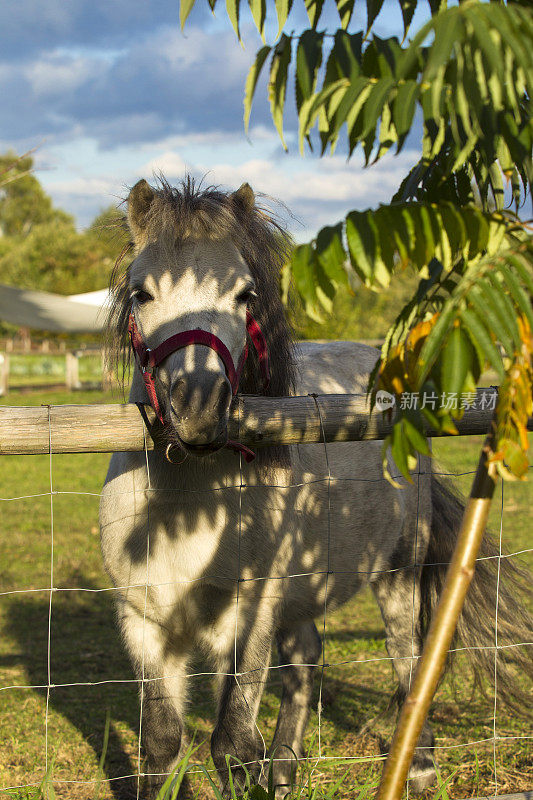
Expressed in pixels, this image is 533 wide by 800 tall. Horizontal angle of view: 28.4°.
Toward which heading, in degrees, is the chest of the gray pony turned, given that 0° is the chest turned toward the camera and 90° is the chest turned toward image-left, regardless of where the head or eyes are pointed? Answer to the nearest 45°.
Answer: approximately 45°

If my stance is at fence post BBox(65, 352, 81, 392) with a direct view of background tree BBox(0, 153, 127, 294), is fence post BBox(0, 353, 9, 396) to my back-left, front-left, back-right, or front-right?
back-left

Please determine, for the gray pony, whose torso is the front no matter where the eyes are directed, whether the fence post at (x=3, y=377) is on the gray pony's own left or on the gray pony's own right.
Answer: on the gray pony's own right

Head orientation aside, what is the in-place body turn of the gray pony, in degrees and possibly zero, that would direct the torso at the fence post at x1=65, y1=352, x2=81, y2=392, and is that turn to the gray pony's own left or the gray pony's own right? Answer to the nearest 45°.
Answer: approximately 135° to the gray pony's own right

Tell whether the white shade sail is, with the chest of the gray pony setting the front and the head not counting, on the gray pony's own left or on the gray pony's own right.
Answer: on the gray pony's own right

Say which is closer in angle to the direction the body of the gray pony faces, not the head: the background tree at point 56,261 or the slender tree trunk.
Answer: the slender tree trunk

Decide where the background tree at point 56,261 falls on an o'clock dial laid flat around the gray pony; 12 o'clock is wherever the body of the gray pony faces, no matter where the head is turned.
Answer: The background tree is roughly at 4 o'clock from the gray pony.
